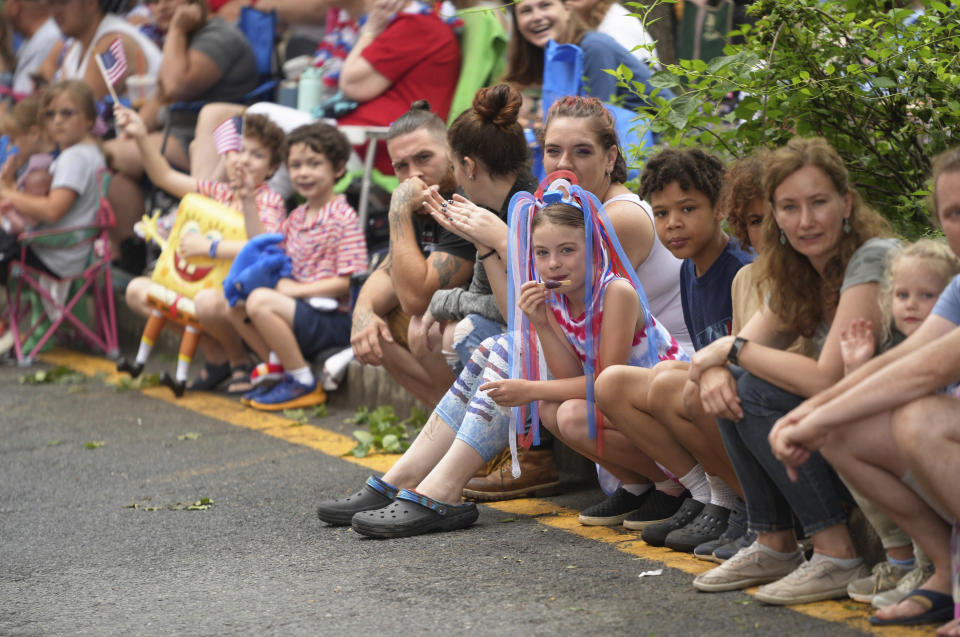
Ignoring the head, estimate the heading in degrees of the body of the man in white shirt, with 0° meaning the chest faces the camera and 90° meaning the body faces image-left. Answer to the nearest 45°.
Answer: approximately 45°

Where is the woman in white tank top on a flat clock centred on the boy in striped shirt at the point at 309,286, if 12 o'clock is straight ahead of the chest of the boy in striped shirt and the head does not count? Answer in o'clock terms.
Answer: The woman in white tank top is roughly at 10 o'clock from the boy in striped shirt.

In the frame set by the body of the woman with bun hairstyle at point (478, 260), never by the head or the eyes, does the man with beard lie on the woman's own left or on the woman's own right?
on the woman's own right

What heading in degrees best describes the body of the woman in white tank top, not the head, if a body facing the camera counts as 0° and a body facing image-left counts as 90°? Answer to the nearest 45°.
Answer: approximately 45°

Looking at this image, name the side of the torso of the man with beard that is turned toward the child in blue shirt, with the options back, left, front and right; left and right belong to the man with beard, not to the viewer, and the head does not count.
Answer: left

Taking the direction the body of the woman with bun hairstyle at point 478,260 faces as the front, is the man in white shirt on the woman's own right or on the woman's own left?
on the woman's own right

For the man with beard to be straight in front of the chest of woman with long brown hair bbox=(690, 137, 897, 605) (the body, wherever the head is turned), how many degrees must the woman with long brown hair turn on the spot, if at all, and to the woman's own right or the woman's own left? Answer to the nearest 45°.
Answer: approximately 90° to the woman's own right

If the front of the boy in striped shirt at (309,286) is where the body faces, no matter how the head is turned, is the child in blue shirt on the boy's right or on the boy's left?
on the boy's left

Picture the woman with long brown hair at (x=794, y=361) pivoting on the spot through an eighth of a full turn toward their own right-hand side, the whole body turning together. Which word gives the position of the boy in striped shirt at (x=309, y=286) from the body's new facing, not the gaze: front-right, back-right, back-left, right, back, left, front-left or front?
front-right

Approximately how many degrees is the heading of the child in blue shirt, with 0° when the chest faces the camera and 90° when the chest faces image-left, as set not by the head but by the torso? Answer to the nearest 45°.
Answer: approximately 45°

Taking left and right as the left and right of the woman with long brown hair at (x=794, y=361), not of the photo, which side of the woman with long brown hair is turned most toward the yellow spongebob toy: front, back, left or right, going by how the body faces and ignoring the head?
right

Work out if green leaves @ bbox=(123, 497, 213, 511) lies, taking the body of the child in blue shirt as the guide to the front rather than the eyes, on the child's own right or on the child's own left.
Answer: on the child's own right

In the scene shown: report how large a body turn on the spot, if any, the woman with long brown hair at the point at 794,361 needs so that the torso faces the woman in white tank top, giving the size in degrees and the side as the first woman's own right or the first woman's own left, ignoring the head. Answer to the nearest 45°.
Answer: approximately 90° to the first woman's own right
